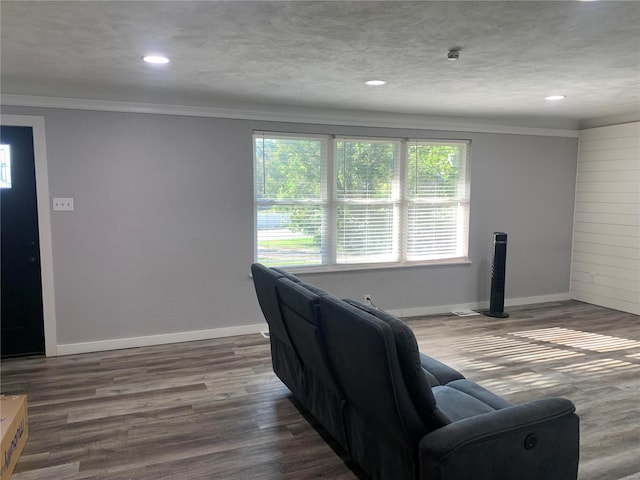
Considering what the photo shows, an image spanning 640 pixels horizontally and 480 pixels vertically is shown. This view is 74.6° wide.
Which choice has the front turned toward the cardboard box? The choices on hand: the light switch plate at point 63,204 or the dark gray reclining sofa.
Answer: the light switch plate

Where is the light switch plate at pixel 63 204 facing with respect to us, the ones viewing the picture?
facing the viewer

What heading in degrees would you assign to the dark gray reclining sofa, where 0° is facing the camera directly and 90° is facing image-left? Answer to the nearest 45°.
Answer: approximately 225°

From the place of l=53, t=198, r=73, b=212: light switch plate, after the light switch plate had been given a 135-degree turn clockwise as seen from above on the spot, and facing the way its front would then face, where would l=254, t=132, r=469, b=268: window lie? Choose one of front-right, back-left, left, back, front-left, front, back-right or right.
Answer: back-right

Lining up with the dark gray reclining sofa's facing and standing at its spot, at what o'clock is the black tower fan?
The black tower fan is roughly at 11 o'clock from the dark gray reclining sofa.

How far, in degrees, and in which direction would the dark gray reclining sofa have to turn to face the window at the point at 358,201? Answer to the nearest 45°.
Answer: approximately 45° to its left

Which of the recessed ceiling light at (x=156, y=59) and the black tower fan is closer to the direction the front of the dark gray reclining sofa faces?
the black tower fan

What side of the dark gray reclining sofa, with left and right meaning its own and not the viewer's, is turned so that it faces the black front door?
left

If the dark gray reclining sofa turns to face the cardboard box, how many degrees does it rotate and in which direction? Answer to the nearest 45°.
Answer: approximately 135° to its left

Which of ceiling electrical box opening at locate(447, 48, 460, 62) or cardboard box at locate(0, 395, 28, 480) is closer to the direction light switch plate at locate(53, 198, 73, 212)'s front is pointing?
the cardboard box

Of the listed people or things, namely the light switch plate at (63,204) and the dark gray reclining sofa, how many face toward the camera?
1
